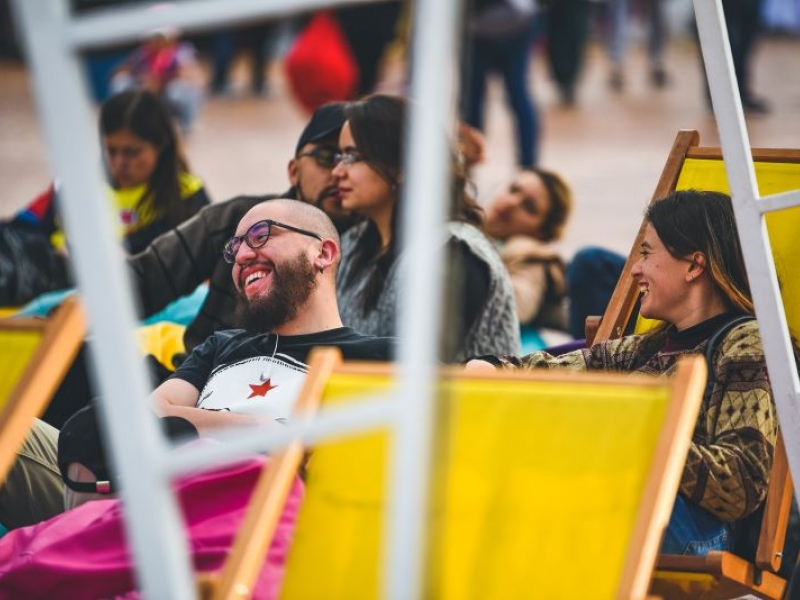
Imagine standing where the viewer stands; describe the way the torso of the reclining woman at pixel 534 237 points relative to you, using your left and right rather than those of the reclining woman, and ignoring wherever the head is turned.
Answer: facing the viewer and to the left of the viewer

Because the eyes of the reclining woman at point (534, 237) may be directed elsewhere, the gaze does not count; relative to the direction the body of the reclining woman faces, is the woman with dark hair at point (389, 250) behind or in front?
in front

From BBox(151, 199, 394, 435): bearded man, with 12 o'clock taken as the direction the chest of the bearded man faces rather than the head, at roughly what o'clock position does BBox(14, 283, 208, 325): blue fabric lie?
The blue fabric is roughly at 4 o'clock from the bearded man.

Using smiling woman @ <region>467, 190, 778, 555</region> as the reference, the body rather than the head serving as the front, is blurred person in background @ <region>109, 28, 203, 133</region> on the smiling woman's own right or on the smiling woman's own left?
on the smiling woman's own right

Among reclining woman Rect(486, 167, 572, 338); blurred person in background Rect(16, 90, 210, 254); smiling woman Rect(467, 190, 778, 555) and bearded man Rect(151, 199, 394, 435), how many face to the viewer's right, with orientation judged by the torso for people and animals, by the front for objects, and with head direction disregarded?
0

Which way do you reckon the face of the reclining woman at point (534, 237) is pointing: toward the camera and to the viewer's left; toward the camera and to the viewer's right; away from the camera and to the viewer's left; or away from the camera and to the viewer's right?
toward the camera and to the viewer's left

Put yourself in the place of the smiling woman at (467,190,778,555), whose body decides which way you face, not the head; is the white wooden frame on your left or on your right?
on your left

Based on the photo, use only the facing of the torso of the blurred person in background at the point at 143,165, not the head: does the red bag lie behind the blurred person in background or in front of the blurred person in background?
behind

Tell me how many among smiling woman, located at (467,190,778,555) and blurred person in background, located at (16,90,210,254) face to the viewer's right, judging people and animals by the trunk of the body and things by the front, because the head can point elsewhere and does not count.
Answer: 0

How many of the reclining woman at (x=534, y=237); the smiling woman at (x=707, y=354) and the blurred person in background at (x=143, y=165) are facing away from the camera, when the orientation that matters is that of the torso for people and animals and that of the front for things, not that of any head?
0

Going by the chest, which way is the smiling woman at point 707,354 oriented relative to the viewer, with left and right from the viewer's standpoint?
facing to the left of the viewer

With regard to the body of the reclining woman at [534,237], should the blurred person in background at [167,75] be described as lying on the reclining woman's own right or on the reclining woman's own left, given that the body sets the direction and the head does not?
on the reclining woman's own right

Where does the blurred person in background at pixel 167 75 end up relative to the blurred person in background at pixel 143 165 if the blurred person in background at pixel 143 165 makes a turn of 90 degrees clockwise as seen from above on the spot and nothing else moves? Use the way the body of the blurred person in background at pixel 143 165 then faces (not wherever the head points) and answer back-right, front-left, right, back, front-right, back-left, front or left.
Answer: front-right

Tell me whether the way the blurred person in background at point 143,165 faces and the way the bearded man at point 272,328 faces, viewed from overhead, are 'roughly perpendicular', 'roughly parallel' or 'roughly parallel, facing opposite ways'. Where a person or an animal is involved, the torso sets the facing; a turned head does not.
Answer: roughly parallel

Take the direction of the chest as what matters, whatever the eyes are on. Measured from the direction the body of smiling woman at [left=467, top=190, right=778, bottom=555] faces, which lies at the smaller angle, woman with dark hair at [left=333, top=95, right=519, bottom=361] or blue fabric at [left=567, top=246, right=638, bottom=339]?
the woman with dark hair

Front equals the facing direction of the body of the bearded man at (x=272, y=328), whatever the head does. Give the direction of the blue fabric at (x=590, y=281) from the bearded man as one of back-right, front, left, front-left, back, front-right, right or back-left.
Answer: back
